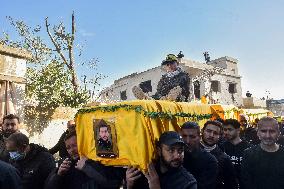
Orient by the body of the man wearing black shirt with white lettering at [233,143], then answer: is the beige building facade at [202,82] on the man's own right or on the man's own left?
on the man's own right

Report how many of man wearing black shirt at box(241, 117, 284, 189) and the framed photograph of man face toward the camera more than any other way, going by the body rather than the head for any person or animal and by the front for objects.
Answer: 2

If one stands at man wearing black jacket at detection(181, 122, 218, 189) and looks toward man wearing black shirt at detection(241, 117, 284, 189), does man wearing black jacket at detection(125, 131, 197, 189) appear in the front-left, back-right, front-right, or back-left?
back-right

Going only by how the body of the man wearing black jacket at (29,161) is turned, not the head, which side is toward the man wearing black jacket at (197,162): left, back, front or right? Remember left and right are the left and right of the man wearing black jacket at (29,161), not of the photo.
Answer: left

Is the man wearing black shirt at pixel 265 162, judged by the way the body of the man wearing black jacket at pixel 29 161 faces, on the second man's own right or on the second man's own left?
on the second man's own left

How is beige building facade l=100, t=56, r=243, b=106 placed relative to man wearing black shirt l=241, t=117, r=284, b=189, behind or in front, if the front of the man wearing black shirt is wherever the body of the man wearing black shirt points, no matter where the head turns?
behind

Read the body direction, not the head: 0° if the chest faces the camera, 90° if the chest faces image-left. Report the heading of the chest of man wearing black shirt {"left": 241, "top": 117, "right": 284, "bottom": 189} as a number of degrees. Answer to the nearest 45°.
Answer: approximately 0°

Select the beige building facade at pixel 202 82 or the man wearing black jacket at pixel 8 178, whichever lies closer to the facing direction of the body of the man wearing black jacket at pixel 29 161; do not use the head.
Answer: the man wearing black jacket
